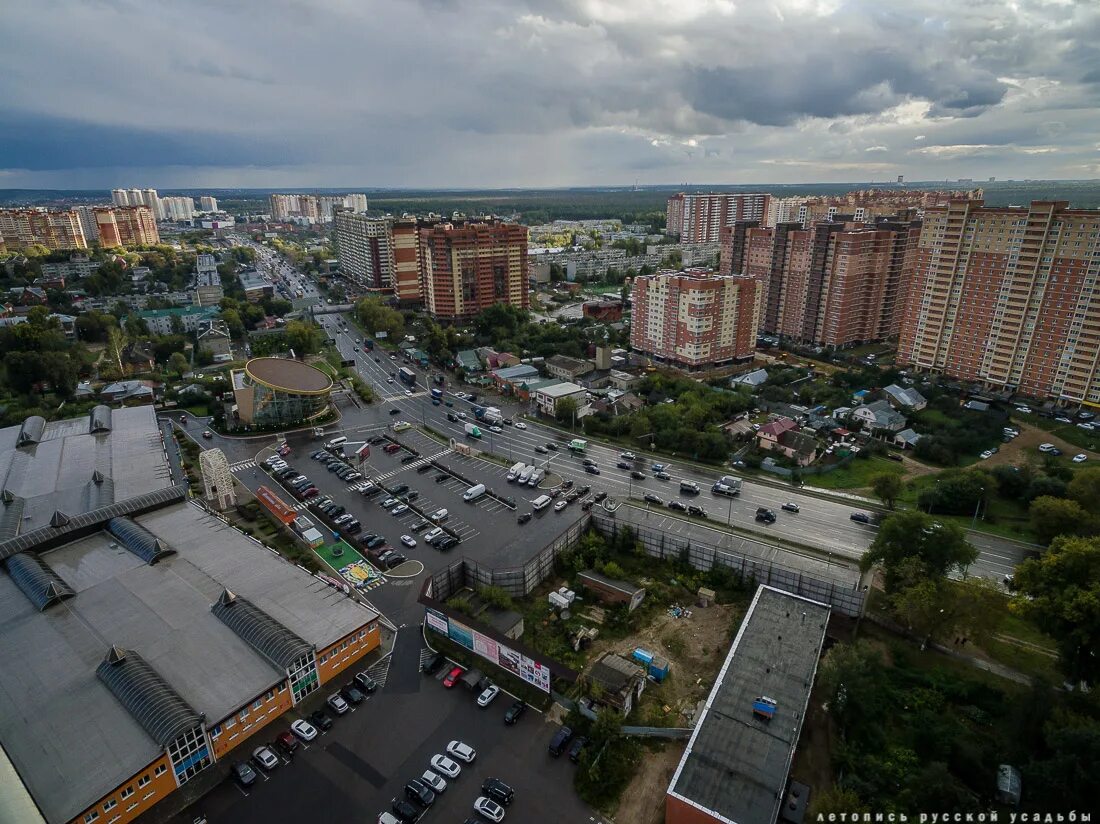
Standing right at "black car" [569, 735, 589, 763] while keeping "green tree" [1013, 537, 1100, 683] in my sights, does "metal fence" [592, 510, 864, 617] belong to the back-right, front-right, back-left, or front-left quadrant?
front-left

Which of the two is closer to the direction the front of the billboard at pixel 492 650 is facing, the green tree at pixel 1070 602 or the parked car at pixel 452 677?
the parked car

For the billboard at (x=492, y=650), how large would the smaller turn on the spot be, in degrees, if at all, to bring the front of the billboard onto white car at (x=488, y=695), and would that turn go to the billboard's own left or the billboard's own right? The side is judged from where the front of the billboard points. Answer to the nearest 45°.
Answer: approximately 45° to the billboard's own left

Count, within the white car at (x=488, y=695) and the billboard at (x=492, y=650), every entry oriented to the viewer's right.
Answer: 0

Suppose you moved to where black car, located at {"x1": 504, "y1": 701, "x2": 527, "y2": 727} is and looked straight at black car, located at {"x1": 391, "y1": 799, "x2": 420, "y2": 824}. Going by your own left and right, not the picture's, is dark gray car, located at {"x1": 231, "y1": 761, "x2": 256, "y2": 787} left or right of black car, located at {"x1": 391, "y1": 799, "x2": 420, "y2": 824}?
right

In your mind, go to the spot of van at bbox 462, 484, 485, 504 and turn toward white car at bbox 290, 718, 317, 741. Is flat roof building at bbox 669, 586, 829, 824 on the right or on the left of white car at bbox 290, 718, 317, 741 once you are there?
left

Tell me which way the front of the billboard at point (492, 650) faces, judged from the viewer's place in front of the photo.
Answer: facing the viewer and to the left of the viewer

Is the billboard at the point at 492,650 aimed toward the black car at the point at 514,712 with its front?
no

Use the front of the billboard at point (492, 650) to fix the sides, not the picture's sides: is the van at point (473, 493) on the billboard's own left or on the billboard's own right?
on the billboard's own right

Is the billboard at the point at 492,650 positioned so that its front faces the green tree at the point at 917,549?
no

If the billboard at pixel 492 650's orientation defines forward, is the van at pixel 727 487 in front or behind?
behind
